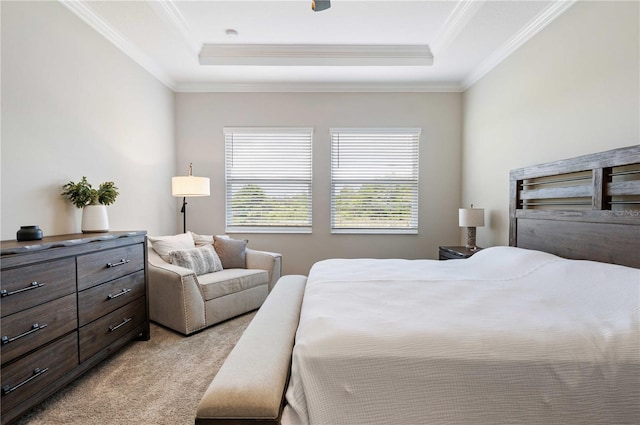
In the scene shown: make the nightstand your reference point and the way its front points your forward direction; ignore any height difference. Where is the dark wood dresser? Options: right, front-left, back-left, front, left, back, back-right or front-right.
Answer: front

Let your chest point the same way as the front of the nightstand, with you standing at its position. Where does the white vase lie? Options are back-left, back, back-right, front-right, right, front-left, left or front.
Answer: front

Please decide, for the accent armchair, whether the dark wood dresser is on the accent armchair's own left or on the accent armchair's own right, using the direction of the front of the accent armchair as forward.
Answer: on the accent armchair's own right

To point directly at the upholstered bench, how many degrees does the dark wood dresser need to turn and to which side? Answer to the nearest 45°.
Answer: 0° — it already faces it

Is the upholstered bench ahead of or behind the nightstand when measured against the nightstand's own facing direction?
ahead

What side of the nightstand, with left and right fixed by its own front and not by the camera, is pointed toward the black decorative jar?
front

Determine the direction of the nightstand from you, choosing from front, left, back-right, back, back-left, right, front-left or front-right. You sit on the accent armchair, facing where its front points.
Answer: front-left

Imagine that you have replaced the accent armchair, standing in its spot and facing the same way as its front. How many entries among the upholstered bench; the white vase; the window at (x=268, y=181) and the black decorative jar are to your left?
1

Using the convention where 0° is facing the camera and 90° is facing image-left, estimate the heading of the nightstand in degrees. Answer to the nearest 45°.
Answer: approximately 45°

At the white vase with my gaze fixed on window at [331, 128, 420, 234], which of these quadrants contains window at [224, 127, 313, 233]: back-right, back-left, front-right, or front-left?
front-left

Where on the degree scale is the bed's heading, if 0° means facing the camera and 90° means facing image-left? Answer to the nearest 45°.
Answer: approximately 45°

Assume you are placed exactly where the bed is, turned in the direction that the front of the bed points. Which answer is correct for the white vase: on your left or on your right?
on your right

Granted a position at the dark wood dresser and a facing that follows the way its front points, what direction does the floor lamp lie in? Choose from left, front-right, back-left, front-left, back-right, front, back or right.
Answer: left

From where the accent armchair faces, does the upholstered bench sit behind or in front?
in front

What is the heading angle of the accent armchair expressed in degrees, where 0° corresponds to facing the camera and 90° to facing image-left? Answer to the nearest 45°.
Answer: approximately 315°

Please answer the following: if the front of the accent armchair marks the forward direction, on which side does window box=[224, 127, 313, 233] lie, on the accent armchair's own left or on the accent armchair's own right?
on the accent armchair's own left

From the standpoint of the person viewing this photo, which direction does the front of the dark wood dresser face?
facing the viewer and to the right of the viewer

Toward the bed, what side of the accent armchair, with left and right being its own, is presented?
front

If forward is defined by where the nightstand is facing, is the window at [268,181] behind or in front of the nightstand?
in front
